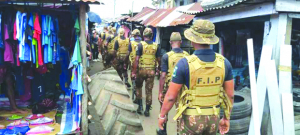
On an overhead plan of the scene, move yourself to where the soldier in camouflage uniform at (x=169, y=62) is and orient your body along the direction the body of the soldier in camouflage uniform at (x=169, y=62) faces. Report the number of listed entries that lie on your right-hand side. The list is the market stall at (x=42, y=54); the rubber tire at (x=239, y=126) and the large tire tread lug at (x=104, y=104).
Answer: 1

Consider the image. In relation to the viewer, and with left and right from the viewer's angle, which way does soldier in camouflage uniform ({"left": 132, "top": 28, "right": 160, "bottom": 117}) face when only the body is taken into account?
facing away from the viewer

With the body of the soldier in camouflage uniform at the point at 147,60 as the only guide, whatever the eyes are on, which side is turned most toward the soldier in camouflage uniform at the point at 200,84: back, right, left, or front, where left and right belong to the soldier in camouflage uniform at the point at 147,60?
back

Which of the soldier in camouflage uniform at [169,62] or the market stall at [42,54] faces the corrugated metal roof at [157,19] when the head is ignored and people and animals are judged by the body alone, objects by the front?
the soldier in camouflage uniform

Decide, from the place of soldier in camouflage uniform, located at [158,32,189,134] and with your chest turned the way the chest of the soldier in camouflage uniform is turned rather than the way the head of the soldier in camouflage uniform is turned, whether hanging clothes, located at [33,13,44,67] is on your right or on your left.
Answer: on your left

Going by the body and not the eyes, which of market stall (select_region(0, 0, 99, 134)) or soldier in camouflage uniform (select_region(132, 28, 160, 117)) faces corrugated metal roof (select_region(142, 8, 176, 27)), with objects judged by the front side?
the soldier in camouflage uniform

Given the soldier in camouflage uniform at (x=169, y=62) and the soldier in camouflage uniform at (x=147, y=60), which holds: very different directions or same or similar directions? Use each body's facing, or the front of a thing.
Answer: same or similar directions

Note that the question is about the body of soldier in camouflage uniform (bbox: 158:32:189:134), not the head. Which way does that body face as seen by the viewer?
away from the camera

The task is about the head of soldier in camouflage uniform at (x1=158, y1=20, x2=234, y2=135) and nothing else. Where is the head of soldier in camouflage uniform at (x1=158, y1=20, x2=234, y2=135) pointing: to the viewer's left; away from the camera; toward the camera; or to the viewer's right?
away from the camera

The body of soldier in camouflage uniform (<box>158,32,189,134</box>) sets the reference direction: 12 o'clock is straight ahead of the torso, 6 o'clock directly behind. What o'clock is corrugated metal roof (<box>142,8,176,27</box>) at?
The corrugated metal roof is roughly at 12 o'clock from the soldier in camouflage uniform.
